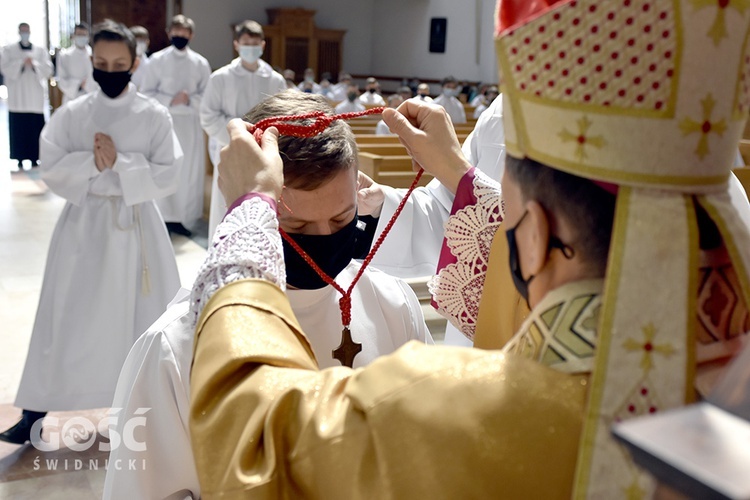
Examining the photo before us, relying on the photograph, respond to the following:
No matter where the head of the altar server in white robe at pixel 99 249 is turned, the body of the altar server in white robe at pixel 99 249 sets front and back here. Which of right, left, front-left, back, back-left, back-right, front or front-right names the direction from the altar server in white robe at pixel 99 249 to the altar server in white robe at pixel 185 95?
back

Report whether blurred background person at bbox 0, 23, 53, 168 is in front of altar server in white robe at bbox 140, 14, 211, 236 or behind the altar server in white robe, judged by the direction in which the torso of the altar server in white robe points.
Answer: behind

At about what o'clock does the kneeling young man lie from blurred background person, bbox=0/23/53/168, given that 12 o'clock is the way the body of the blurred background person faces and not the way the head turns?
The kneeling young man is roughly at 12 o'clock from the blurred background person.

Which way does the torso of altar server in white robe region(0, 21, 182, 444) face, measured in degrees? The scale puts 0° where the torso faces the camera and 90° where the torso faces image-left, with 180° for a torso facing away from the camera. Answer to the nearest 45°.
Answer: approximately 0°

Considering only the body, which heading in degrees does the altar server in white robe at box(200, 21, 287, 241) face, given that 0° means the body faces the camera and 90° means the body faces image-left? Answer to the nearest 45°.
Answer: approximately 0°
